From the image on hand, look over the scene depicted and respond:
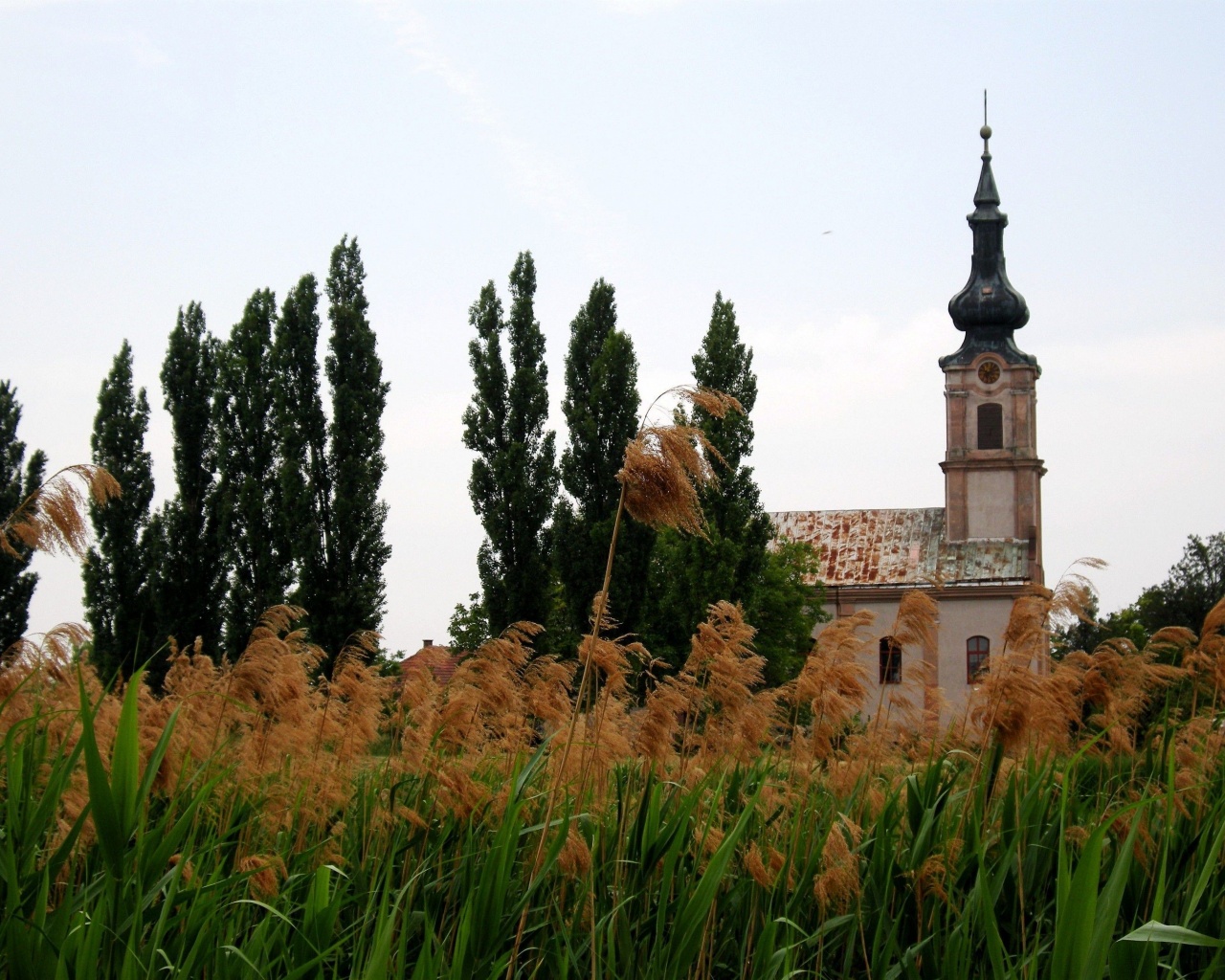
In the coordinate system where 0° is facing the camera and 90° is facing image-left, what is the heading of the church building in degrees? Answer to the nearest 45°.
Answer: approximately 270°

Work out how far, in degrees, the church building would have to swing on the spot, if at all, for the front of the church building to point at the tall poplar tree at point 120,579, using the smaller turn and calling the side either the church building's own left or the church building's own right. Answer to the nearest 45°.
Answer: approximately 135° to the church building's own right

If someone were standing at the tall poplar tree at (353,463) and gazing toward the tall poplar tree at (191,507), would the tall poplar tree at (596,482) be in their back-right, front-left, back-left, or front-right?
back-right

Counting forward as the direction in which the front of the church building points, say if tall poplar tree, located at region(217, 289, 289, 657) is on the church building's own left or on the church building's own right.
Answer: on the church building's own right

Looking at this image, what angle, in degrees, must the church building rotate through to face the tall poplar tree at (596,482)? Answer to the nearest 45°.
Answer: approximately 135° to its right

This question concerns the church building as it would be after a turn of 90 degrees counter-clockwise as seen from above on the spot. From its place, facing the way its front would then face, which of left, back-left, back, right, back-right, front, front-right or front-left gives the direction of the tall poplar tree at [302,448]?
back-left

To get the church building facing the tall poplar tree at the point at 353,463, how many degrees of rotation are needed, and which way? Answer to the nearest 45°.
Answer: approximately 135° to its right
